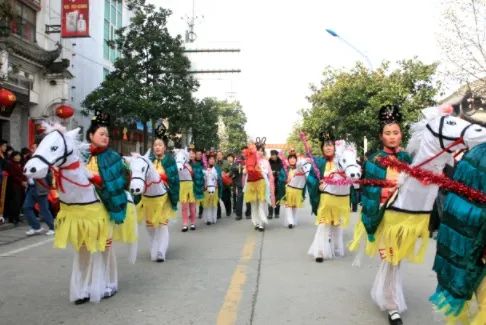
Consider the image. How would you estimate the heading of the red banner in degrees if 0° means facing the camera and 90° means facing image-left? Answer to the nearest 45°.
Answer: approximately 0°

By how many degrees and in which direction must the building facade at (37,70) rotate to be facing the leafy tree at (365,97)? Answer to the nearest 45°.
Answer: approximately 45° to its left

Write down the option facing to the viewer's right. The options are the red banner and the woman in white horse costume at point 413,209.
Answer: the woman in white horse costume

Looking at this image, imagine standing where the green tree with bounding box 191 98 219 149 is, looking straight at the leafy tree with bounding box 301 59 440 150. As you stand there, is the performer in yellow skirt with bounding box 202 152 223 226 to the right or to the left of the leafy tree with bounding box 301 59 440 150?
right

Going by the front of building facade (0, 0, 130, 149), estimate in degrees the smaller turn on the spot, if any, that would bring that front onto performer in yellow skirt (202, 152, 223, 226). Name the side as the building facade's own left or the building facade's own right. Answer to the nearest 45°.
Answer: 0° — it already faces them

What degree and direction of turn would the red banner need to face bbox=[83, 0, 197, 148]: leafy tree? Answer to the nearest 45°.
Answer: approximately 90° to its left
